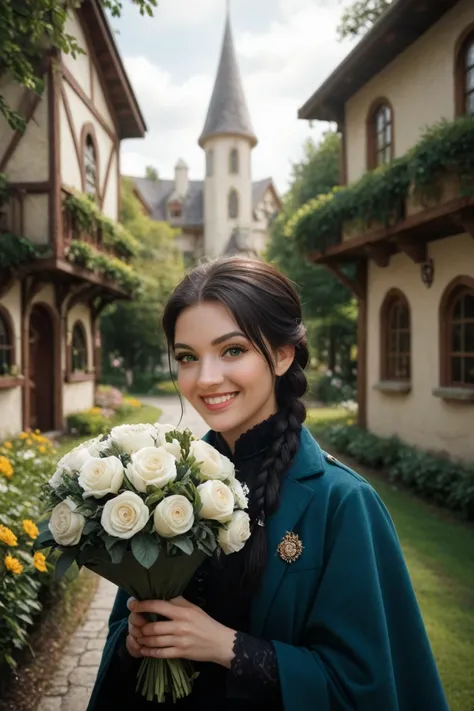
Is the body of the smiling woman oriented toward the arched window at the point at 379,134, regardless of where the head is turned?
no

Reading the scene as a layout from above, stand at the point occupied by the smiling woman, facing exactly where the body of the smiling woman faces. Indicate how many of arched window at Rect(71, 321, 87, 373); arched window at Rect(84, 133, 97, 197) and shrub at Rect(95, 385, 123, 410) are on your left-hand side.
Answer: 0

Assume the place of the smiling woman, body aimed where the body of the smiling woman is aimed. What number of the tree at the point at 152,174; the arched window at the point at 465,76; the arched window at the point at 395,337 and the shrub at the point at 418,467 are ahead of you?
0

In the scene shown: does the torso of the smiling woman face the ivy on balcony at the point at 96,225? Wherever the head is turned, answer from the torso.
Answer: no

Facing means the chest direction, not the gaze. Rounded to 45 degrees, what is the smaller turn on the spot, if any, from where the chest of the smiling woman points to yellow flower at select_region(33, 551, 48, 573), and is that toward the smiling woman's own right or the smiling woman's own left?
approximately 90° to the smiling woman's own right

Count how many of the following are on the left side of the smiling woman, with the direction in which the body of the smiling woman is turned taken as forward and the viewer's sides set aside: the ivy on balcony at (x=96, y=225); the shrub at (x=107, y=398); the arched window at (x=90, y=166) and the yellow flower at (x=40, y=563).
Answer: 0

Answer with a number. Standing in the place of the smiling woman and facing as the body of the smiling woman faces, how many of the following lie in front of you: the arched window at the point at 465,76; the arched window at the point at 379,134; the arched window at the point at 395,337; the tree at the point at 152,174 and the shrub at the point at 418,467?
0

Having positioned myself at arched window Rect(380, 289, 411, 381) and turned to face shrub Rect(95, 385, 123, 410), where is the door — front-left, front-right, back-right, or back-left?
front-left

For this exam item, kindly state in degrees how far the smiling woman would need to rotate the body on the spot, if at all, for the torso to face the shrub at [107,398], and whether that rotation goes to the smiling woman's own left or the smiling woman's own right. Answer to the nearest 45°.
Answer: approximately 135° to the smiling woman's own right

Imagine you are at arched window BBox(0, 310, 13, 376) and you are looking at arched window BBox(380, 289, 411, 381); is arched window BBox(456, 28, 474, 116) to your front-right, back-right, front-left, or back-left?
front-right

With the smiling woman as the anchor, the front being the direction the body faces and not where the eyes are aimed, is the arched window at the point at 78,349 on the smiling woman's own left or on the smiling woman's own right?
on the smiling woman's own right

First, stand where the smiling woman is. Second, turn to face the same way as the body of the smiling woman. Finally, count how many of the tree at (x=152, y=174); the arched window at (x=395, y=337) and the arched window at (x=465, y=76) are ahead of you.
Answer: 0

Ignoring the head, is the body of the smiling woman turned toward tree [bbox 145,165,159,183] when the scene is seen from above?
no

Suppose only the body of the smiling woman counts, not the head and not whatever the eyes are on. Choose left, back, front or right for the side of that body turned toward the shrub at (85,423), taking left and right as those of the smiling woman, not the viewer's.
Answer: right

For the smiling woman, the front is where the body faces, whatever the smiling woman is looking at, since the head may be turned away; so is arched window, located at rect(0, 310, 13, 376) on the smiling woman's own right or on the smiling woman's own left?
on the smiling woman's own right

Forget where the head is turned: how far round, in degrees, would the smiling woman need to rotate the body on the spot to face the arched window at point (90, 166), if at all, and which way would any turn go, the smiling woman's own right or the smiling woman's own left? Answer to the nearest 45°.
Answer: approximately 135° to the smiling woman's own right

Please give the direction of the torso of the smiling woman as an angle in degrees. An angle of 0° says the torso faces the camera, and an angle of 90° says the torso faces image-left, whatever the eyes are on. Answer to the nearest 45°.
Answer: approximately 45°
